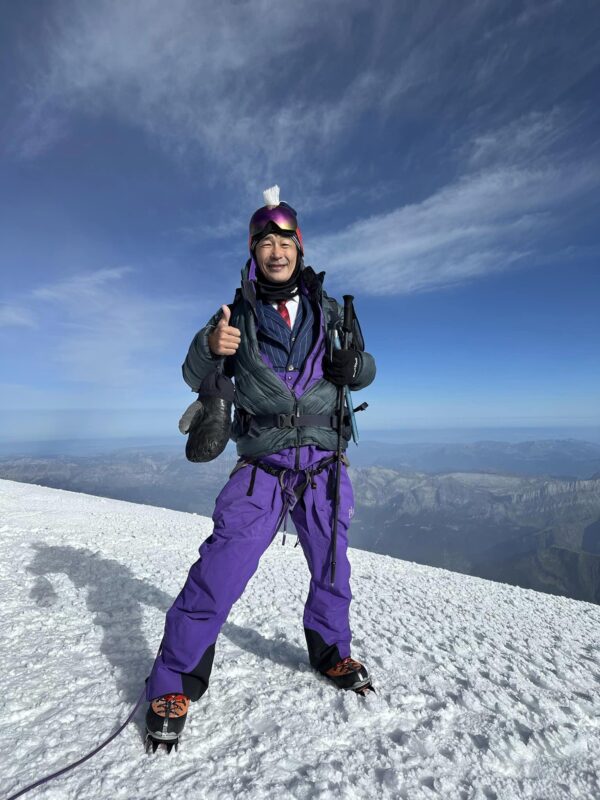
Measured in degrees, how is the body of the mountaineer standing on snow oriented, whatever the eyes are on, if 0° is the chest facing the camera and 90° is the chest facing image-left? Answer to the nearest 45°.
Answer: approximately 0°
